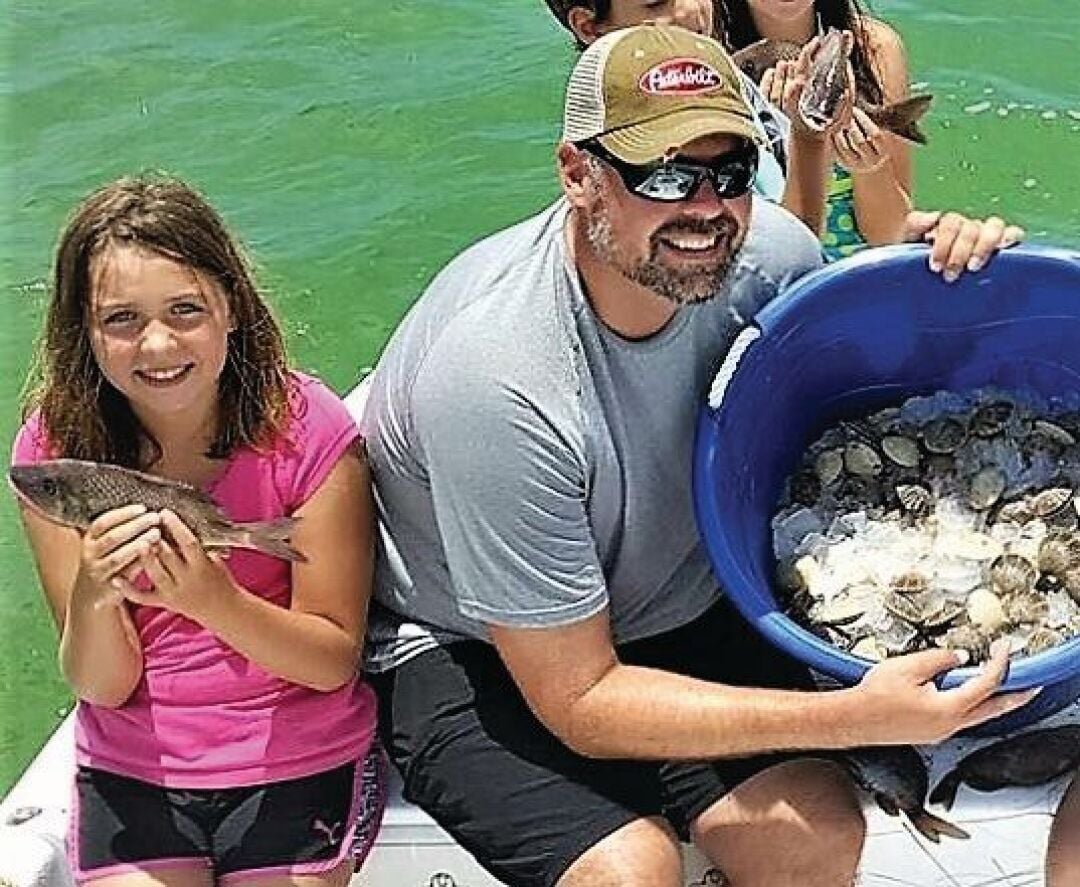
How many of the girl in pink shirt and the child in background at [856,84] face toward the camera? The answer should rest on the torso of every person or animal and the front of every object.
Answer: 2

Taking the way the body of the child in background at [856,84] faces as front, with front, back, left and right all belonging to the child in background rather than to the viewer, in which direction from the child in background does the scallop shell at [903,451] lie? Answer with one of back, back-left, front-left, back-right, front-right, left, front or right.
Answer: front

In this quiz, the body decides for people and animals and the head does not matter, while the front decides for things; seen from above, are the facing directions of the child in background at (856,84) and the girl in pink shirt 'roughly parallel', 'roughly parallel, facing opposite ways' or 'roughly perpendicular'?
roughly parallel

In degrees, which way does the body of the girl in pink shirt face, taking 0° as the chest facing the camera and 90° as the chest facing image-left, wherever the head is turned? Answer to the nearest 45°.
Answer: approximately 0°

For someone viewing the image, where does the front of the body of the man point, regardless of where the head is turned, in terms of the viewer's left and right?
facing the viewer and to the right of the viewer

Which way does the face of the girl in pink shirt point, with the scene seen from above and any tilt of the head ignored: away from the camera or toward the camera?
toward the camera

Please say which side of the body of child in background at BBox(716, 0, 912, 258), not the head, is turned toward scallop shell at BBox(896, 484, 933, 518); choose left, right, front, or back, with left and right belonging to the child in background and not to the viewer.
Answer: front

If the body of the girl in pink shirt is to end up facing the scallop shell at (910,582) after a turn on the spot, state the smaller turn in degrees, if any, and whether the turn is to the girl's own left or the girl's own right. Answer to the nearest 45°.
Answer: approximately 90° to the girl's own left

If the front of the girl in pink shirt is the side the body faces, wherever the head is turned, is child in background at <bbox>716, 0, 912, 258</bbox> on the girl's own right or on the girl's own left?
on the girl's own left

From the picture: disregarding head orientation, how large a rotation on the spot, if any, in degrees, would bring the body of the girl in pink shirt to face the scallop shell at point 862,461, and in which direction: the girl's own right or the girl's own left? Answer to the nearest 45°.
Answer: approximately 90° to the girl's own left

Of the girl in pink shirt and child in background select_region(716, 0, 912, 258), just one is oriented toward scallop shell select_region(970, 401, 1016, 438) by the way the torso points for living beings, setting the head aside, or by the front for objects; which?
the child in background
